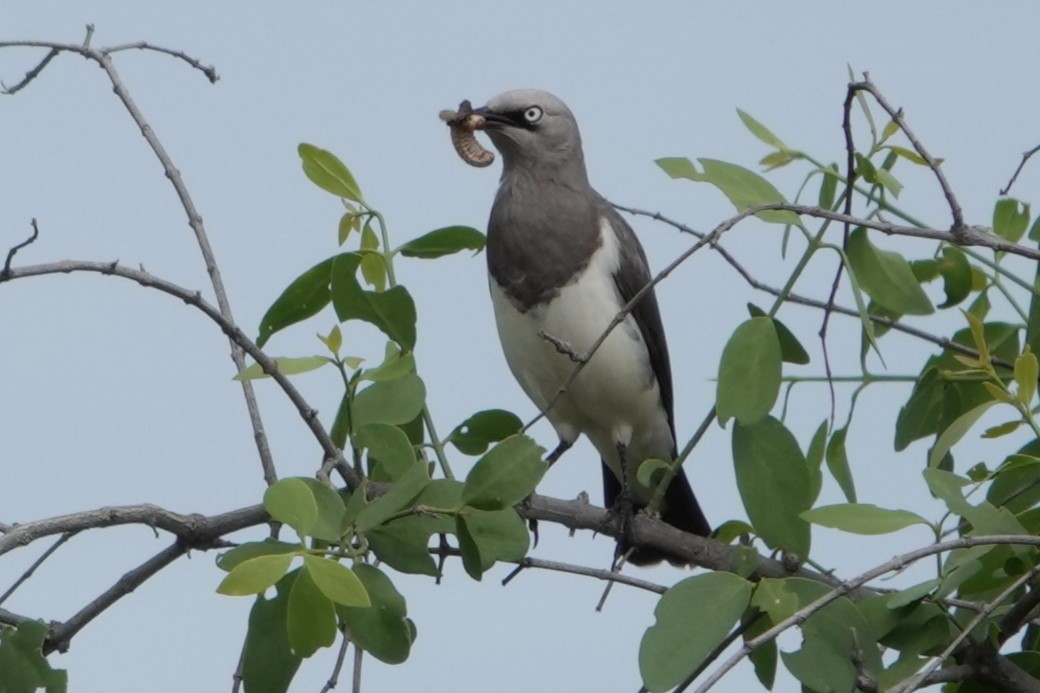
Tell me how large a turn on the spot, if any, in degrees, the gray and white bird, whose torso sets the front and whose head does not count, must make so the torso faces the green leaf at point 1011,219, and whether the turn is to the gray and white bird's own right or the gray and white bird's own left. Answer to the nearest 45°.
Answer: approximately 90° to the gray and white bird's own left

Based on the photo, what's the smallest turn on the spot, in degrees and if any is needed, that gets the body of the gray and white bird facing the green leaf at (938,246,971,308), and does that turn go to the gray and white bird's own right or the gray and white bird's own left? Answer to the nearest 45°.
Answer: approximately 90° to the gray and white bird's own left

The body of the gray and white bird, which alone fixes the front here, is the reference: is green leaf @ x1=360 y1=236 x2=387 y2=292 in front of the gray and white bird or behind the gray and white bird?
in front

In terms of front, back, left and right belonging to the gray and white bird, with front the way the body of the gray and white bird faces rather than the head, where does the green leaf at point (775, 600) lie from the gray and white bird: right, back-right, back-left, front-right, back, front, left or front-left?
front-left

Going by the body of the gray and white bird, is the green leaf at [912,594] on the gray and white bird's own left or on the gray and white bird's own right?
on the gray and white bird's own left

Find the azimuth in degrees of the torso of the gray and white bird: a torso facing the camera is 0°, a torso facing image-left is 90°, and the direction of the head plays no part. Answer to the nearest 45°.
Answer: approximately 45°
